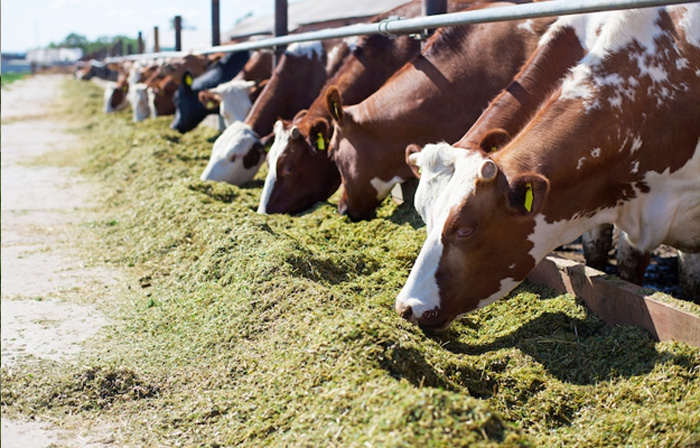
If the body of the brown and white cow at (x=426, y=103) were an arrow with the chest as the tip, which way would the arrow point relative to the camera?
to the viewer's left

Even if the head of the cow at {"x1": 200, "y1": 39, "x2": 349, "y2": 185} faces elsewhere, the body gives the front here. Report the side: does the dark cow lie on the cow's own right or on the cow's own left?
on the cow's own right

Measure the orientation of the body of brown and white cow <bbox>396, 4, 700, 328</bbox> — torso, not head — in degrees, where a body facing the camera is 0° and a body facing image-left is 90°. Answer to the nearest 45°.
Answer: approximately 90°

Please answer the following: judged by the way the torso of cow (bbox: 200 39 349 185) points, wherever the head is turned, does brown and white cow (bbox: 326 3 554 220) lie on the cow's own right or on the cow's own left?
on the cow's own left

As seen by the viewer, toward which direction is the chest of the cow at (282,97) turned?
to the viewer's left

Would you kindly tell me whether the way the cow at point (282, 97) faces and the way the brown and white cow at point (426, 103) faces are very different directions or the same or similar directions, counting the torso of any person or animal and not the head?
same or similar directions

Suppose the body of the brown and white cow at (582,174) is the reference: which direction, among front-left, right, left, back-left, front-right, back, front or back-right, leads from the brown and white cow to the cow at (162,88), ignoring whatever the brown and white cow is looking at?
front-right

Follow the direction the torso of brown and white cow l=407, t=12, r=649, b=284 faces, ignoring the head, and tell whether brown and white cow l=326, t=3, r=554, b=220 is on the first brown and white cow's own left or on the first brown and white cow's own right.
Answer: on the first brown and white cow's own right
